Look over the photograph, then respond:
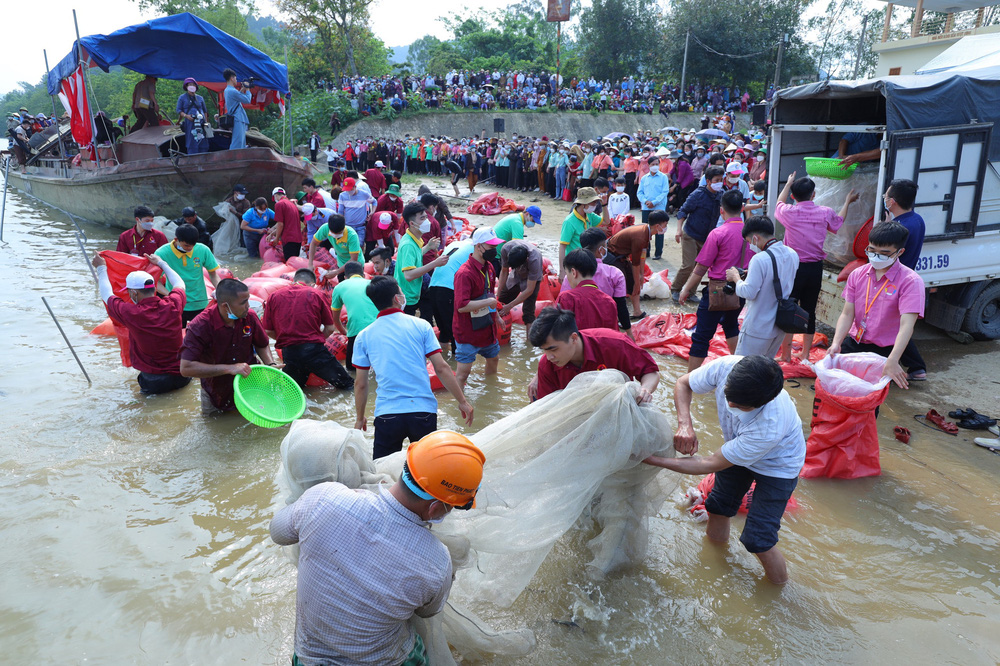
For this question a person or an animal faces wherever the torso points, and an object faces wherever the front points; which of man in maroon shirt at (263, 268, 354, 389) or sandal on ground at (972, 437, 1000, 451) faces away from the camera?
the man in maroon shirt

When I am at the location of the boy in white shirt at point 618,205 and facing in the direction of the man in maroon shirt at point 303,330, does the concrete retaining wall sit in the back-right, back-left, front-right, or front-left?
back-right

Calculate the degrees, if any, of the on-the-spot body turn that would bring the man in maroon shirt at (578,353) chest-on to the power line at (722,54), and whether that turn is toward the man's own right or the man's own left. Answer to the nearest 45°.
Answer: approximately 135° to the man's own right

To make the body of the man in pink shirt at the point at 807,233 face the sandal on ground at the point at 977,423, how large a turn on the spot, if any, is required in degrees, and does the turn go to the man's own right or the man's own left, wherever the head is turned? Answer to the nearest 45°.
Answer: approximately 135° to the man's own right

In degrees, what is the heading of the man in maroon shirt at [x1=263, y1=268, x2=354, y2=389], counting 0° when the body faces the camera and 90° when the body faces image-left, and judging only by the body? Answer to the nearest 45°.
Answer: approximately 180°

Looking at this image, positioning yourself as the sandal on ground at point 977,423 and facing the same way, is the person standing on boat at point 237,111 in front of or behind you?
in front

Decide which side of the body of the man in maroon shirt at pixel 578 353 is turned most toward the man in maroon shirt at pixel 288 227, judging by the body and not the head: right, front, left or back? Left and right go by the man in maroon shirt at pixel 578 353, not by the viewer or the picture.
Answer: right

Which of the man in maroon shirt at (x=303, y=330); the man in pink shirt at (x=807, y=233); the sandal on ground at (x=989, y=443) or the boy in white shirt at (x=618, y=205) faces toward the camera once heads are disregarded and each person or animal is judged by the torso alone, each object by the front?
the boy in white shirt

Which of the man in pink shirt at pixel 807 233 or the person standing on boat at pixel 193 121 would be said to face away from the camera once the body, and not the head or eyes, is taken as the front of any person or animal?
the man in pink shirt
